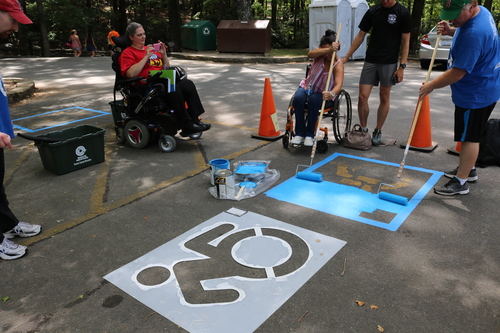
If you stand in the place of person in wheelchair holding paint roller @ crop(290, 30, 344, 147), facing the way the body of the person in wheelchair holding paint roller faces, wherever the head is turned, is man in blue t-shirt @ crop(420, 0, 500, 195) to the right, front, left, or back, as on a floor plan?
left

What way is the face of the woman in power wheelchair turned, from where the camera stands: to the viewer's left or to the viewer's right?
to the viewer's right

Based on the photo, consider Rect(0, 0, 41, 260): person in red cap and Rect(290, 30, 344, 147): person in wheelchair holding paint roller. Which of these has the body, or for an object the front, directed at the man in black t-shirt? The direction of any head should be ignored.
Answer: Rect(0, 0, 41, 260): person in red cap

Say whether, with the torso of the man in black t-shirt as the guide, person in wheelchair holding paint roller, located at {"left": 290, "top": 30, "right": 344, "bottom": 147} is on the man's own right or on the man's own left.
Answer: on the man's own right

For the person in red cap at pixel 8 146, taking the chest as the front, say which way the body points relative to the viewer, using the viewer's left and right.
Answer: facing to the right of the viewer

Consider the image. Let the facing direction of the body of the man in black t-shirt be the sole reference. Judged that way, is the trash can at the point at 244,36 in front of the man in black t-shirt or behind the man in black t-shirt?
behind

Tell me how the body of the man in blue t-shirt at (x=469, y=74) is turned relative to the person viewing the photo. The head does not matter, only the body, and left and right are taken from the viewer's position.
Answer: facing to the left of the viewer

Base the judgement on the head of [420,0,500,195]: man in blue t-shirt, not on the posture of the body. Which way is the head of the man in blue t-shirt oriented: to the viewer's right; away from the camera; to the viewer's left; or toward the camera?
to the viewer's left

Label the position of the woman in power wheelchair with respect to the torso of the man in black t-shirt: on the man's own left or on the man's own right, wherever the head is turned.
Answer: on the man's own right

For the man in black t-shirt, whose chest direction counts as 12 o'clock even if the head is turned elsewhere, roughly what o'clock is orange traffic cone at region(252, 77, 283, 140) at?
The orange traffic cone is roughly at 3 o'clock from the man in black t-shirt.

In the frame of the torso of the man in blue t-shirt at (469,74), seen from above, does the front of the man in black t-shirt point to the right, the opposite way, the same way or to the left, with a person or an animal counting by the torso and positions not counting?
to the left

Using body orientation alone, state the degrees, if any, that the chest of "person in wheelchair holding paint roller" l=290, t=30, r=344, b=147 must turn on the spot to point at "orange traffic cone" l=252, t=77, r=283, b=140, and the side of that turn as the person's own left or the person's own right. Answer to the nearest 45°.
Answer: approximately 90° to the person's own right

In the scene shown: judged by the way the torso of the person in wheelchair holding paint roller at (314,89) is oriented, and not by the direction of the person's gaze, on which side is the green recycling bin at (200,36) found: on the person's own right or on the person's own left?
on the person's own right

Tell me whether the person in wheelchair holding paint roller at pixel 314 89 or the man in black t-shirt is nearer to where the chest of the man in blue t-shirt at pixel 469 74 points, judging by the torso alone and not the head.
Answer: the person in wheelchair holding paint roller

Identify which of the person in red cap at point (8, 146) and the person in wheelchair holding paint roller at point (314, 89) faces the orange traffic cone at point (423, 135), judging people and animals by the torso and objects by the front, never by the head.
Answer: the person in red cap at point (8, 146)
